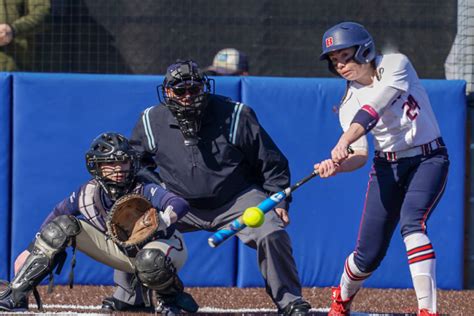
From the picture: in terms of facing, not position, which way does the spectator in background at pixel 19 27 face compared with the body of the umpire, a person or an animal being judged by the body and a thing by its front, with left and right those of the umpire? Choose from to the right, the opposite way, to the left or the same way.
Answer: the same way

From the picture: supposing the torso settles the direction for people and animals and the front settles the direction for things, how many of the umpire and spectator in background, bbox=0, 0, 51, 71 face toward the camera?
2

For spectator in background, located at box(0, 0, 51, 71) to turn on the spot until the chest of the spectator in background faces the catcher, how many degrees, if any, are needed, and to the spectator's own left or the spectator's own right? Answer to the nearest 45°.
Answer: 0° — they already face them

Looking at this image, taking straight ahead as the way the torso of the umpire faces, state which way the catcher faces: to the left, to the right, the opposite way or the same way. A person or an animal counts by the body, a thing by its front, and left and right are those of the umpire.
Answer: the same way

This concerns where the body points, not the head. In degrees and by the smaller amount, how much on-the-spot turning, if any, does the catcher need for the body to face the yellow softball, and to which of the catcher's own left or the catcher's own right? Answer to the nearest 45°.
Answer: approximately 45° to the catcher's own left

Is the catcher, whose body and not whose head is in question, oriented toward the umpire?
no

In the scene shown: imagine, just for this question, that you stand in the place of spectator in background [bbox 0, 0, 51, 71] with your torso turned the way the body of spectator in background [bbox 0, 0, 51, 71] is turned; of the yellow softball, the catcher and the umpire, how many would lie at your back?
0

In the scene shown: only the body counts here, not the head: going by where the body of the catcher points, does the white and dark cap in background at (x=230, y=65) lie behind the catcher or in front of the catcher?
behind

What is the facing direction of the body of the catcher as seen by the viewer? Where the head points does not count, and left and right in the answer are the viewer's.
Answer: facing the viewer

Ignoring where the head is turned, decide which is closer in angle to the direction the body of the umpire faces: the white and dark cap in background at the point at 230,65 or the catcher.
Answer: the catcher

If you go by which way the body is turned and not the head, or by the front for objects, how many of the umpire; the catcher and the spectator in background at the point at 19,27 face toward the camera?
3

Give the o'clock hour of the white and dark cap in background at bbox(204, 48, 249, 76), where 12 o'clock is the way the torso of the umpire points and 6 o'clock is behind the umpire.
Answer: The white and dark cap in background is roughly at 6 o'clock from the umpire.

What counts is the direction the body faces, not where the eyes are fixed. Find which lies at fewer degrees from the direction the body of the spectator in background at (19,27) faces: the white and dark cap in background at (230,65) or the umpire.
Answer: the umpire

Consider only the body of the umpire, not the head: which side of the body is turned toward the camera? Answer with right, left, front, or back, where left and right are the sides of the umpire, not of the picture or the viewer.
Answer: front

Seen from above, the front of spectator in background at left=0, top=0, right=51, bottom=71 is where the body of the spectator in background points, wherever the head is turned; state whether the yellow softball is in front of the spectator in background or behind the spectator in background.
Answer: in front
